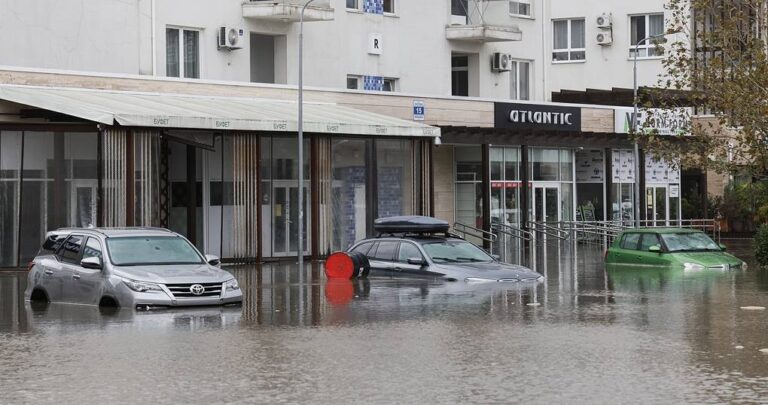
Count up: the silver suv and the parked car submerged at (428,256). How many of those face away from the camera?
0

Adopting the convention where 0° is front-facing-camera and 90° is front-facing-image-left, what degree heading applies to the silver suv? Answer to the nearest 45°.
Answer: approximately 315°

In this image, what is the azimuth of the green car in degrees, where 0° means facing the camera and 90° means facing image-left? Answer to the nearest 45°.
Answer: approximately 315°

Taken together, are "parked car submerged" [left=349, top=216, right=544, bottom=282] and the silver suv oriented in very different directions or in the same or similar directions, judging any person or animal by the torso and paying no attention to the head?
same or similar directions

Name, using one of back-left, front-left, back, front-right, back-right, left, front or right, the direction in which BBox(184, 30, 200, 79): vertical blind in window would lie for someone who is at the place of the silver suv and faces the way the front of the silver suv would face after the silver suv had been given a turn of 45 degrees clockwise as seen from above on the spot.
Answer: back

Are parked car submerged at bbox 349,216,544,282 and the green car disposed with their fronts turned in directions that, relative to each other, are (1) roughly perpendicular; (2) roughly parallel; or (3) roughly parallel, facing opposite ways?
roughly parallel

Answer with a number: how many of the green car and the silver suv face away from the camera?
0

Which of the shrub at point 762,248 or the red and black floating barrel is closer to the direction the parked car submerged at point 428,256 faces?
the shrub

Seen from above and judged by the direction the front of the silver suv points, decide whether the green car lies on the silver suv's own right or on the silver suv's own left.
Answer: on the silver suv's own left
